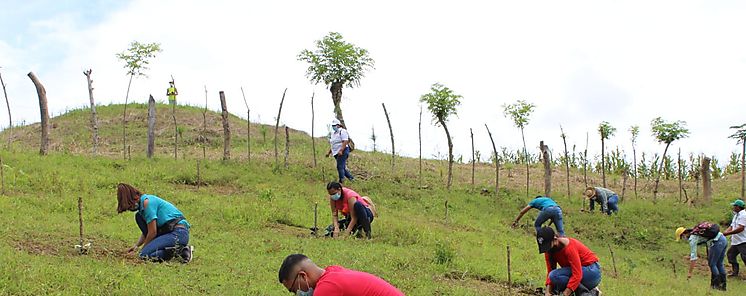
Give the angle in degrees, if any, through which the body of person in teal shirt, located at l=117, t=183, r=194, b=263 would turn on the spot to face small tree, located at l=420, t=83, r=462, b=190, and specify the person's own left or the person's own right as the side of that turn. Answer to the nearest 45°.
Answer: approximately 135° to the person's own right

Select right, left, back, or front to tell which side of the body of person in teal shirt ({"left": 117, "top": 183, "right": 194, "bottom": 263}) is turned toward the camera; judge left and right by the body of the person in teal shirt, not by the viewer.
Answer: left

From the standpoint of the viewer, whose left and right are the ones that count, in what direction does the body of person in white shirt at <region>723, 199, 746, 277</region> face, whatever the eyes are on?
facing to the left of the viewer

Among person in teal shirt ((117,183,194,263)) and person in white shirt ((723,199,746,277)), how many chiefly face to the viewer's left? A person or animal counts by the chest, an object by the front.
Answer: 2

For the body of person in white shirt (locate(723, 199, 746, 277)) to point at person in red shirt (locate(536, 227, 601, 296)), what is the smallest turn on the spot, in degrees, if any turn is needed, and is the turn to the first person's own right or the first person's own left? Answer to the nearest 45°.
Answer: approximately 90° to the first person's own left

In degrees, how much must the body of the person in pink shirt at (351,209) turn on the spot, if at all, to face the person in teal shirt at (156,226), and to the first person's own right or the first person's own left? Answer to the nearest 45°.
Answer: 0° — they already face them

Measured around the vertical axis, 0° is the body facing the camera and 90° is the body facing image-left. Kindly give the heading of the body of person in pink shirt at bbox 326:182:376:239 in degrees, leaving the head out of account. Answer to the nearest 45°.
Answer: approximately 45°

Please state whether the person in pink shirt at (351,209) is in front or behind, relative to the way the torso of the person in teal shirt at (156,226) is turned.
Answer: behind

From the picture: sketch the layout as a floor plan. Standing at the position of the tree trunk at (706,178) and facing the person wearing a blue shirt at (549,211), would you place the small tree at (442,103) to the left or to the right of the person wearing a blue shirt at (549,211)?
right
